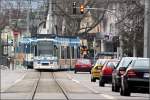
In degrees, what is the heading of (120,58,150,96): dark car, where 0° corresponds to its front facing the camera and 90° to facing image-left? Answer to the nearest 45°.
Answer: approximately 180°

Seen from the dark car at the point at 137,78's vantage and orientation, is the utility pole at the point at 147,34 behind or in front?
in front
